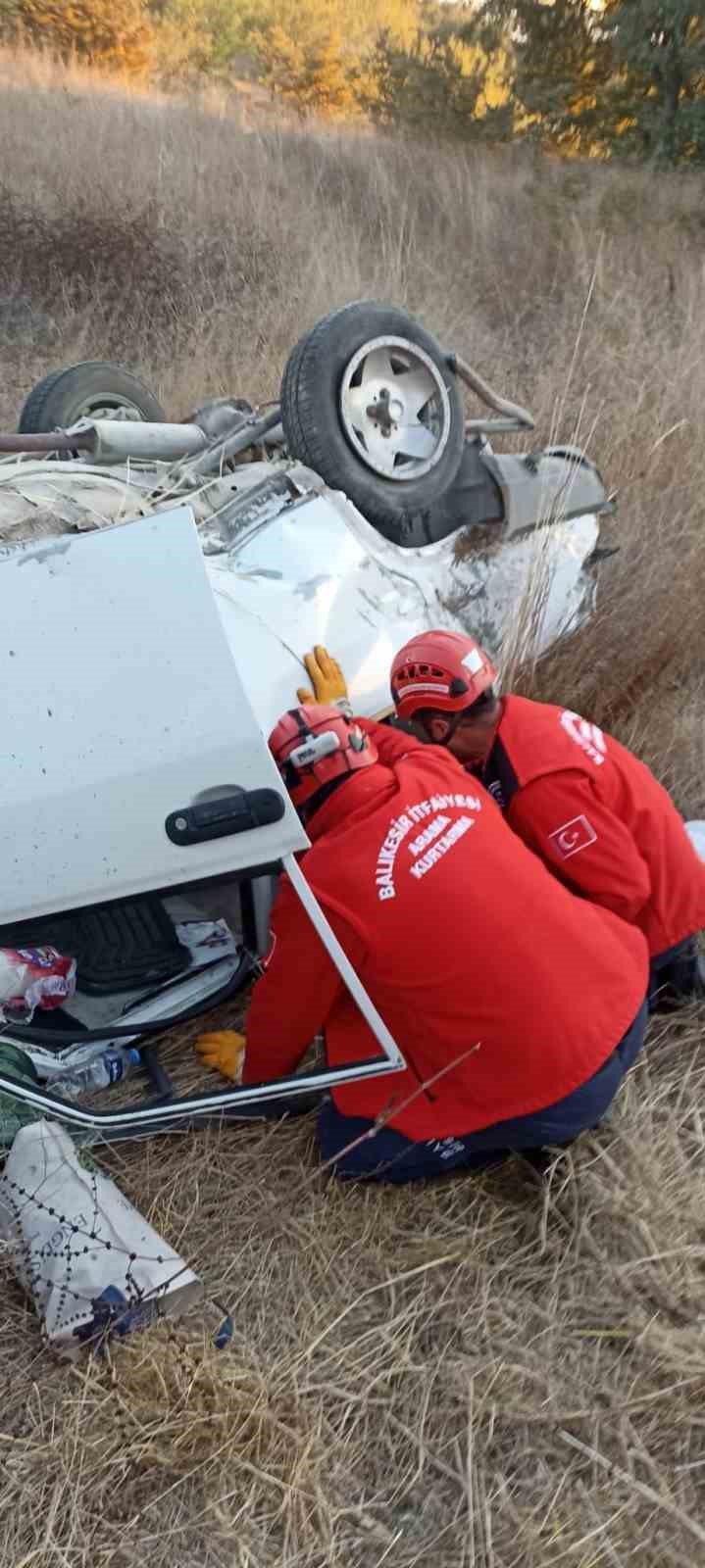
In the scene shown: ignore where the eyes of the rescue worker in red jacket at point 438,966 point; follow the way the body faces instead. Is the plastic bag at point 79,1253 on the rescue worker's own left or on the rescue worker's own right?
on the rescue worker's own left

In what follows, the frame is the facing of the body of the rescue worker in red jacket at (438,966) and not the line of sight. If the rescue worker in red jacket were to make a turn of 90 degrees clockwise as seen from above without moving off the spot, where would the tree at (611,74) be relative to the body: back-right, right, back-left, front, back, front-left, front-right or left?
front-left

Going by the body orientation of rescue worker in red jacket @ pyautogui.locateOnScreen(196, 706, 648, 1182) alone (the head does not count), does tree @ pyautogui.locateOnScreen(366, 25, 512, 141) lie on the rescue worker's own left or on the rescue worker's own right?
on the rescue worker's own right

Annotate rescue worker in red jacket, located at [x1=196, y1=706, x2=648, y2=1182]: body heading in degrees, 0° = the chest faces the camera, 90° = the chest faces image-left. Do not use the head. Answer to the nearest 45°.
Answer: approximately 135°

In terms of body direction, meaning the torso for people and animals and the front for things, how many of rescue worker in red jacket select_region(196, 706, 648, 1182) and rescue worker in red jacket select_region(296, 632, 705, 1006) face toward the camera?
0

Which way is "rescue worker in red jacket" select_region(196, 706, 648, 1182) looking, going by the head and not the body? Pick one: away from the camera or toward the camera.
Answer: away from the camera

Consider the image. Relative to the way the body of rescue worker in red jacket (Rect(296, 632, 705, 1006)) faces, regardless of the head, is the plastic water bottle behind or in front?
in front

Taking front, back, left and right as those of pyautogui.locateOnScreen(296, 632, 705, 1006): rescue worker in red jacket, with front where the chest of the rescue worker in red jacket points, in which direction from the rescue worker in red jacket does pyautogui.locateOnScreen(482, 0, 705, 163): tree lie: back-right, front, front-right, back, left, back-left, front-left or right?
right

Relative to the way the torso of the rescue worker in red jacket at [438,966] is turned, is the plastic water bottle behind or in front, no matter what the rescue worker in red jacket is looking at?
in front
